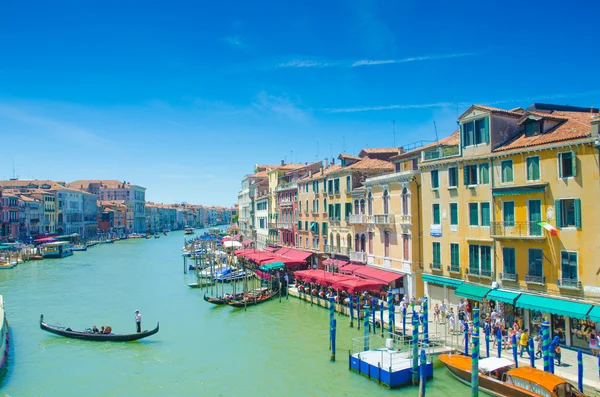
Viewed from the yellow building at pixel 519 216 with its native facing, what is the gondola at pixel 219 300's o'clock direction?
The gondola is roughly at 2 o'clock from the yellow building.

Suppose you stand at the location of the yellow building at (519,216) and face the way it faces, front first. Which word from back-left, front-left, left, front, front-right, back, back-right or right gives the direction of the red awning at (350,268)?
right

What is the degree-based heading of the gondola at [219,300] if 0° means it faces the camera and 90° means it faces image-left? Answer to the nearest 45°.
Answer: approximately 90°

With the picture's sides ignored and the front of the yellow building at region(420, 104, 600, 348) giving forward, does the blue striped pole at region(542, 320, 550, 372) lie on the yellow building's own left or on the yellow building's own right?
on the yellow building's own left

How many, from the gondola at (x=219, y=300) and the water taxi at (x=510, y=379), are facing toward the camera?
0

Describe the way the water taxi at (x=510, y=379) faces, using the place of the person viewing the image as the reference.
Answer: facing away from the viewer and to the left of the viewer

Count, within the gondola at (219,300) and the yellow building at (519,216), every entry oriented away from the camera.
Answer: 0

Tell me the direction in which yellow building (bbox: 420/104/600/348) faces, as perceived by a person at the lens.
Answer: facing the viewer and to the left of the viewer

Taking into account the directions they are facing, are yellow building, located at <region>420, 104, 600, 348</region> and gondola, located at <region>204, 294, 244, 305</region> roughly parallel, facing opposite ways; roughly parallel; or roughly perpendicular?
roughly parallel

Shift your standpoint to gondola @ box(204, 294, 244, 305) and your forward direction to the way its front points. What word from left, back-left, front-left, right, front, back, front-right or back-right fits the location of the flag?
back-left

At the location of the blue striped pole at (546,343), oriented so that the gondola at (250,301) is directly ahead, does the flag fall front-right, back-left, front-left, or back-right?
front-right

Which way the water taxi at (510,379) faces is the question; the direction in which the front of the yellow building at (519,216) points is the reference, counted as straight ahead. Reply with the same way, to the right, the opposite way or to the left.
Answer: to the right
